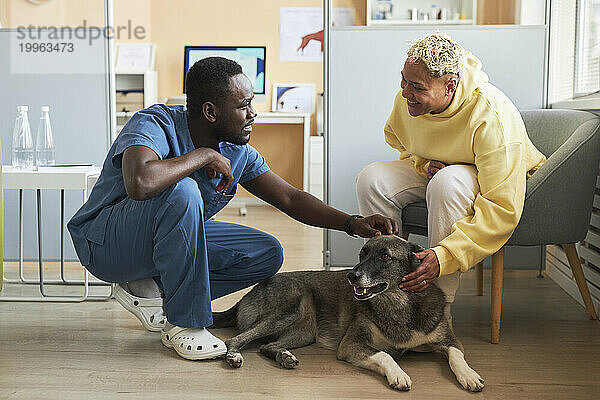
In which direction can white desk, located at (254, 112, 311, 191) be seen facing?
toward the camera

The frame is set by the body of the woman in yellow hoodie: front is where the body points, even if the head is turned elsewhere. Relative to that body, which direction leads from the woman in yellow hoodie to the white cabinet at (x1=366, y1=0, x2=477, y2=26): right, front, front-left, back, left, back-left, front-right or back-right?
back-right

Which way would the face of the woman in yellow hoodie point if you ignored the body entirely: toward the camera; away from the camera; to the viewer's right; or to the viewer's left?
to the viewer's left

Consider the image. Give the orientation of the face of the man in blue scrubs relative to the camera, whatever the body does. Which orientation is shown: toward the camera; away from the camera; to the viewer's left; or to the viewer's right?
to the viewer's right

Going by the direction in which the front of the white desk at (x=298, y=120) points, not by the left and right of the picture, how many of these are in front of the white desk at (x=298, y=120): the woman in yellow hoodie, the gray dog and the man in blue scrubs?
3

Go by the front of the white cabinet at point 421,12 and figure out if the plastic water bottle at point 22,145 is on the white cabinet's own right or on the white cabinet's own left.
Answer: on the white cabinet's own right

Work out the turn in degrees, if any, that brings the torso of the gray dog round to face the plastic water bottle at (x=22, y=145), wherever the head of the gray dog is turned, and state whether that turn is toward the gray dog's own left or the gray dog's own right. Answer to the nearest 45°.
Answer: approximately 180°

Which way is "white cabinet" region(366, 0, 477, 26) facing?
toward the camera

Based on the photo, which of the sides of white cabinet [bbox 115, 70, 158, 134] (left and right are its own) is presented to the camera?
front

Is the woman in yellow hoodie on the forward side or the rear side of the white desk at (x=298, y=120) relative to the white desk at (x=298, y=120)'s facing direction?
on the forward side

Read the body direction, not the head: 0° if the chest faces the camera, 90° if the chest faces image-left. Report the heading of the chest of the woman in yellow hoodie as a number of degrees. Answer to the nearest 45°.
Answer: approximately 45°
